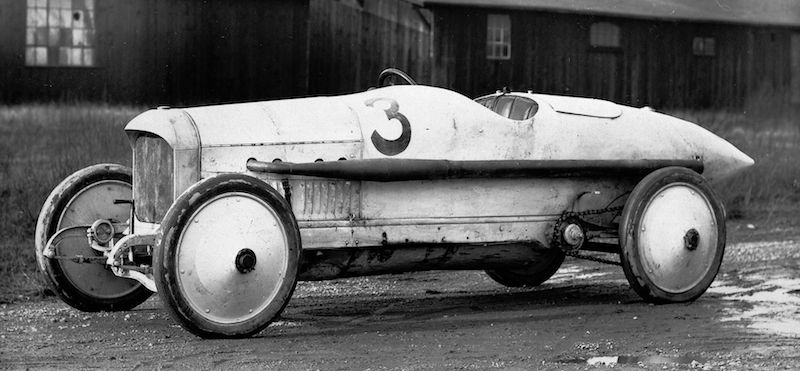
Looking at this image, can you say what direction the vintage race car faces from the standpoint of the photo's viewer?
facing the viewer and to the left of the viewer
